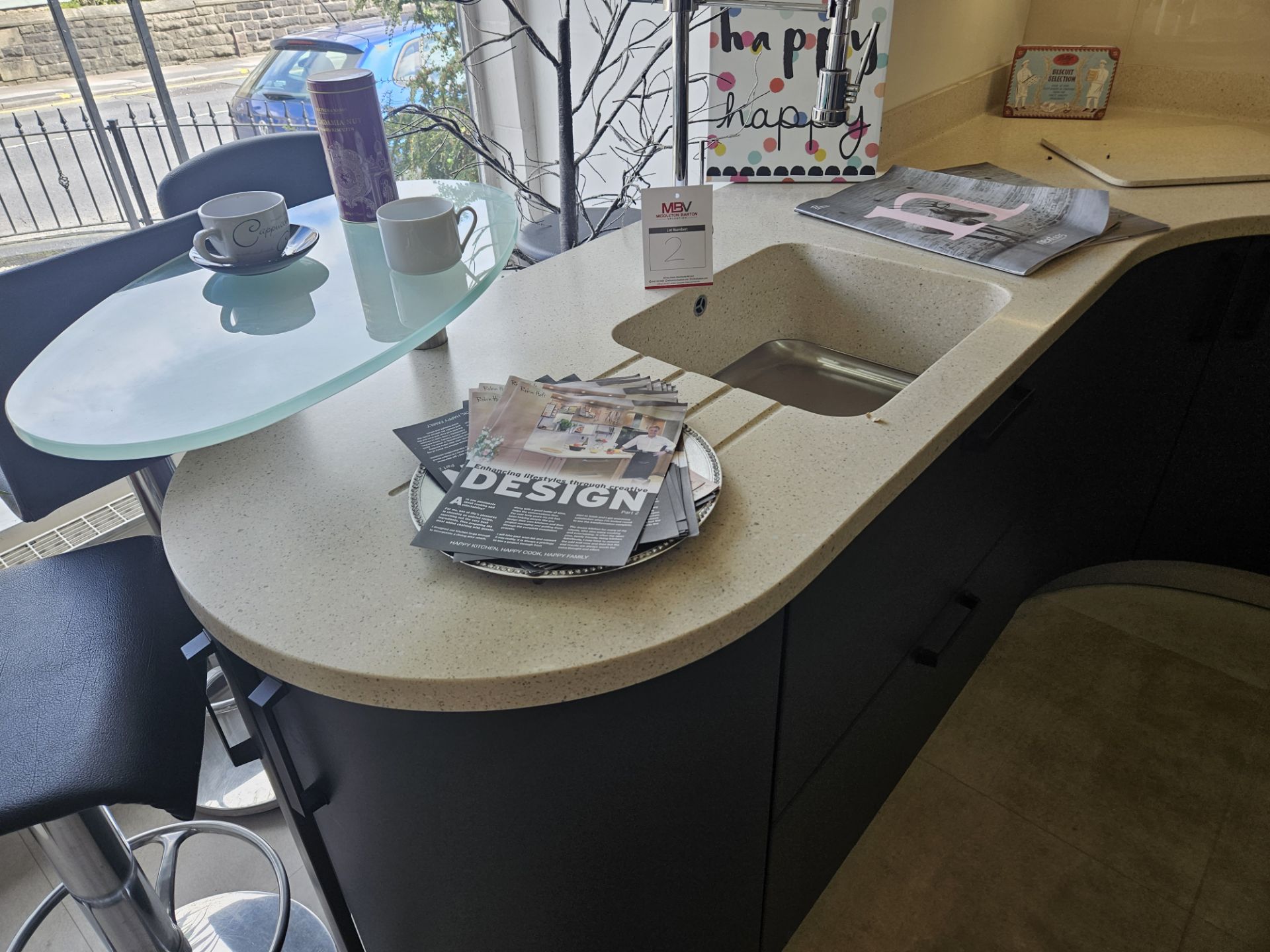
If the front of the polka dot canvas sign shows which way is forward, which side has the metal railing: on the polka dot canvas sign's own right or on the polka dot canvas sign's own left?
on the polka dot canvas sign's own right

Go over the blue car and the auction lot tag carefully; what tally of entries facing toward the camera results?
1

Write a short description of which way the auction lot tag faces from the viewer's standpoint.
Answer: facing the viewer

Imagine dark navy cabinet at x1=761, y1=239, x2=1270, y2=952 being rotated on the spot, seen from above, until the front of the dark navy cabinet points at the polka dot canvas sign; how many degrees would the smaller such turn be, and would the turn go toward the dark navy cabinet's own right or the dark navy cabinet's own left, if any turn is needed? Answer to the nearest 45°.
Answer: approximately 180°

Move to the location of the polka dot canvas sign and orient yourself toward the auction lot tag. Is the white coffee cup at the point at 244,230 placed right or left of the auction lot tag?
right

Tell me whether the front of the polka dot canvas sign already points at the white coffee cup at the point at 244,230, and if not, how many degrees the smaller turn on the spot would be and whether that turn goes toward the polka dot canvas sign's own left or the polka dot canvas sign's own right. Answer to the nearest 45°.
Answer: approximately 45° to the polka dot canvas sign's own right

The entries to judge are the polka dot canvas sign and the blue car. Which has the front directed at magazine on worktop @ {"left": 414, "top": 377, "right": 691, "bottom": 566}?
the polka dot canvas sign

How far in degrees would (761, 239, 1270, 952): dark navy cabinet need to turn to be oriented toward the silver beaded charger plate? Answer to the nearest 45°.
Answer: approximately 90° to its right

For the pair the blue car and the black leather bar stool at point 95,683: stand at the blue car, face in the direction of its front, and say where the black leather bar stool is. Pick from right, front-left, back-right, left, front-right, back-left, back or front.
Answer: back-right

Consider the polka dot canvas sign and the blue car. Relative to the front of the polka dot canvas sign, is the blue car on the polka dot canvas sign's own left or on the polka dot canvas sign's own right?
on the polka dot canvas sign's own right

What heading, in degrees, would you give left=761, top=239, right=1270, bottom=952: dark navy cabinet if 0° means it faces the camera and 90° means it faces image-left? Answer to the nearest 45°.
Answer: approximately 315°

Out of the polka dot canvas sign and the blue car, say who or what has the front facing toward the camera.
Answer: the polka dot canvas sign

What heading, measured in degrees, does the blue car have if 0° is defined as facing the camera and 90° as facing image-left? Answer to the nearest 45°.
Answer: approximately 225°

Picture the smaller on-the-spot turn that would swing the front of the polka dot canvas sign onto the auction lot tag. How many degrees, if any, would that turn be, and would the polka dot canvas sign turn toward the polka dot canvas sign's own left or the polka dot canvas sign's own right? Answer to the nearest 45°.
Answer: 0° — it already faces it

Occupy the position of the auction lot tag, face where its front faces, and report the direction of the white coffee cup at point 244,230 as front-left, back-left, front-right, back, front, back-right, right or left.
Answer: right

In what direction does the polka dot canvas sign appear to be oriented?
toward the camera
